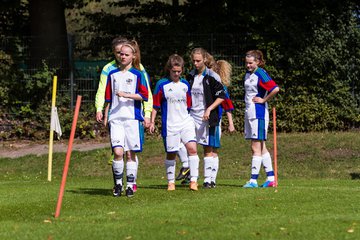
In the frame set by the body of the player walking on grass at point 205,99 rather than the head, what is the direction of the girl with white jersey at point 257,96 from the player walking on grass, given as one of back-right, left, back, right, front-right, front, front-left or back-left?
back-left

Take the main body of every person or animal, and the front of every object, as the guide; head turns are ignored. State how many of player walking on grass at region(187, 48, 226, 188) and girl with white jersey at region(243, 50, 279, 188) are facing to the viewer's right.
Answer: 0

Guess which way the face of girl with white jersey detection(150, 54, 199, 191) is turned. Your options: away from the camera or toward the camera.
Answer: toward the camera

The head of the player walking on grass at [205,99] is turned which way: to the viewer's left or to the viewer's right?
to the viewer's left

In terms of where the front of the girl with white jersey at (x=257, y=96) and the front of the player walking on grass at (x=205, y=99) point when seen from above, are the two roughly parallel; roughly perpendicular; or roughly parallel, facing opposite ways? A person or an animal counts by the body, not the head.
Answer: roughly parallel

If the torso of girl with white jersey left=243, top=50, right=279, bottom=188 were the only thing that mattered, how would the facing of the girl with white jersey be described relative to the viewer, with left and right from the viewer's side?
facing the viewer and to the left of the viewer
